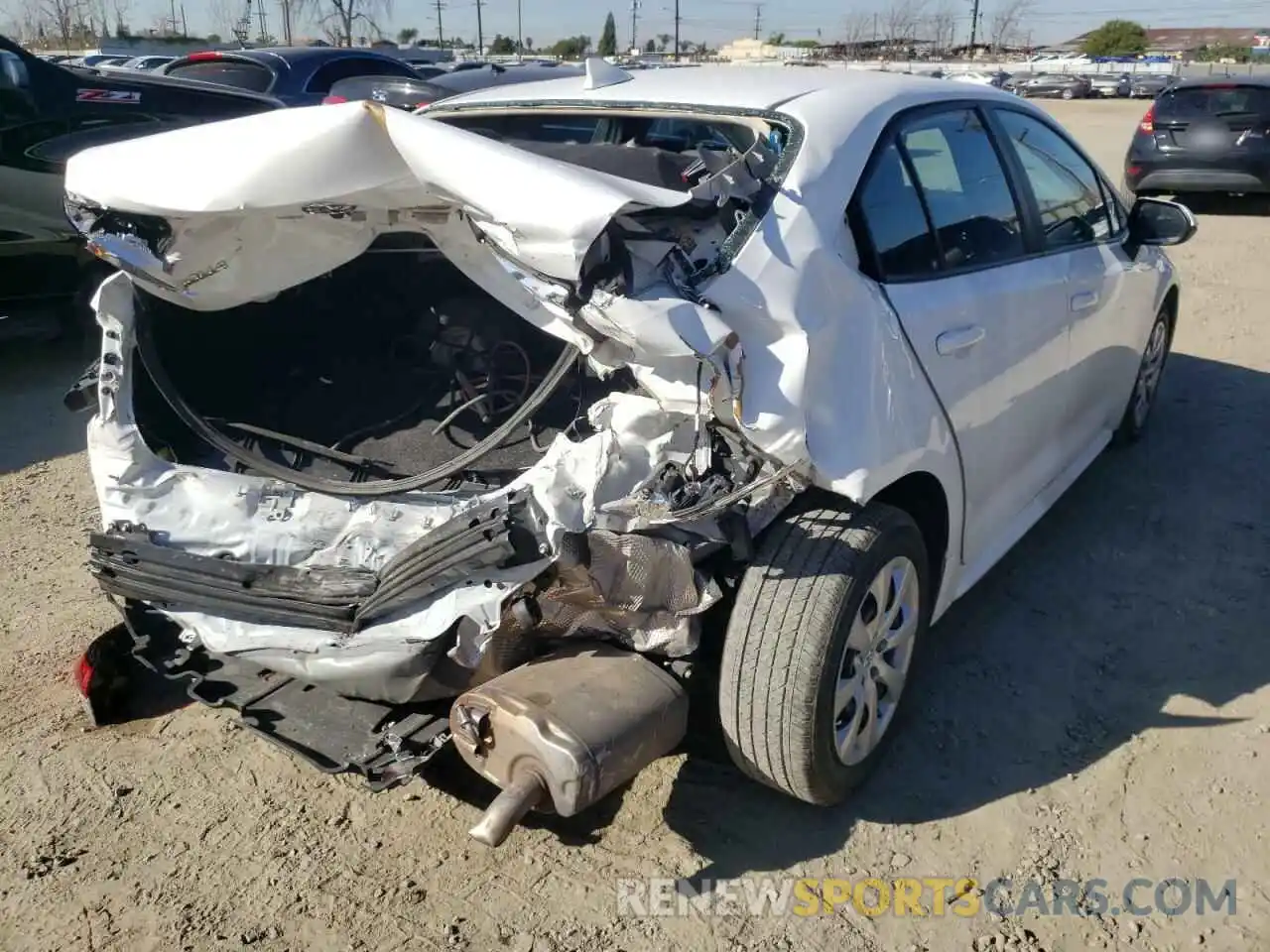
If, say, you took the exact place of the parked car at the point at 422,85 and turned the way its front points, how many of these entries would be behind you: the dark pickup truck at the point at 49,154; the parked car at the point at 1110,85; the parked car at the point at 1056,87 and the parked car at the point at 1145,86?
1

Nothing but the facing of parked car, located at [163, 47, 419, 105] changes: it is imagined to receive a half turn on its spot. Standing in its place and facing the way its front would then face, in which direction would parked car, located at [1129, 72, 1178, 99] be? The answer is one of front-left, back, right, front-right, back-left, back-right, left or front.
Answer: back

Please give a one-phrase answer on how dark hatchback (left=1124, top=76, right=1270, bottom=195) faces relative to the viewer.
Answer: facing away from the viewer

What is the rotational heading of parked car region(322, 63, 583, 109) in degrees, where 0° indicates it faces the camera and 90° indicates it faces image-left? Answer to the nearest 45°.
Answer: approximately 225°

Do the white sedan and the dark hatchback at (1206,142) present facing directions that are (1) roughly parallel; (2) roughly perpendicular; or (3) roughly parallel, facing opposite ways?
roughly parallel

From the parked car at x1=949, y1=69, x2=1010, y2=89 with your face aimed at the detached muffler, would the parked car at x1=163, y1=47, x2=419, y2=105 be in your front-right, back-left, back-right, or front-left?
front-right

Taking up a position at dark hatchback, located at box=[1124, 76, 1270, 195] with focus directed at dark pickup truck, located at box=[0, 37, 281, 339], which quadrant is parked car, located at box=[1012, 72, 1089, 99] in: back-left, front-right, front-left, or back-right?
back-right

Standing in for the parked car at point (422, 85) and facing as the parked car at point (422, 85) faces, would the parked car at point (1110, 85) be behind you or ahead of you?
ahead

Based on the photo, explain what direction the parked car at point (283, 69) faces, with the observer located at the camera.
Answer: facing away from the viewer and to the right of the viewer

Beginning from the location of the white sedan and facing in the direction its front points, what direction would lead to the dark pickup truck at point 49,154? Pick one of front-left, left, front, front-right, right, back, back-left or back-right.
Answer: left

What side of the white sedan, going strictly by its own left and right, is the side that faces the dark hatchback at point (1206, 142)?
front

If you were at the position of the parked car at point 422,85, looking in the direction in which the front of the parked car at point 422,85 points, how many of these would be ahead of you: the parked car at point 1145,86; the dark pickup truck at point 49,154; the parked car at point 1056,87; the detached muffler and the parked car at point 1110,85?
3

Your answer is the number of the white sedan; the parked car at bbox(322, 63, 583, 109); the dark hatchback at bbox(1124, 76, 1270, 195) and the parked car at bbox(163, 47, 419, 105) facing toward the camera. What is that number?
0

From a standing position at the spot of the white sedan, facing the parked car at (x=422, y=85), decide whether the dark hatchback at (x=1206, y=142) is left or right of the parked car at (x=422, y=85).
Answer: right

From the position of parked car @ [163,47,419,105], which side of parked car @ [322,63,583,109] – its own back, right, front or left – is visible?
left

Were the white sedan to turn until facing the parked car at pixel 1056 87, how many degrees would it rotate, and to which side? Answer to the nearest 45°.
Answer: approximately 45° to its left

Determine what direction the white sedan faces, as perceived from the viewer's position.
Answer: facing away from the viewer and to the right of the viewer

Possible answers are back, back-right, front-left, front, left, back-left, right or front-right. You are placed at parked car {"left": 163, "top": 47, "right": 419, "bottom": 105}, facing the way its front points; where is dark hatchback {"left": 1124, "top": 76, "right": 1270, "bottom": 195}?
front-right
